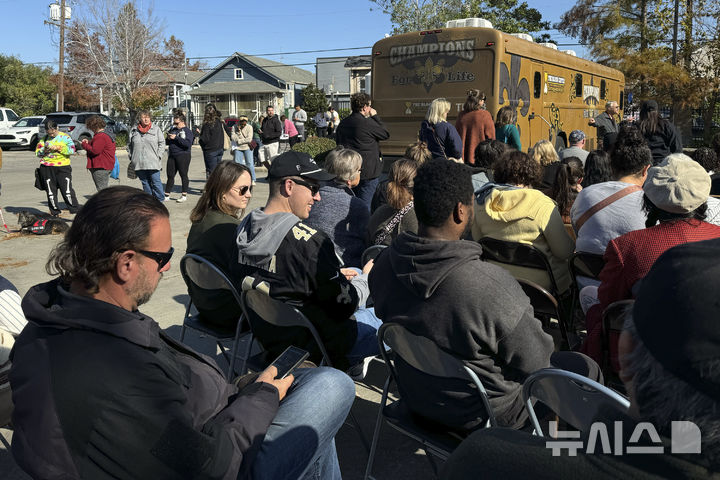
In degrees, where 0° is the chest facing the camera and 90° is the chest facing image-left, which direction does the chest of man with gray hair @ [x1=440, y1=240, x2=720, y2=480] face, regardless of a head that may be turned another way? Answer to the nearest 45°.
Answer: approximately 180°

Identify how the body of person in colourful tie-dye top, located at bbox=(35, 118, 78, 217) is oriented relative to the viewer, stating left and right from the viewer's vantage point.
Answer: facing the viewer

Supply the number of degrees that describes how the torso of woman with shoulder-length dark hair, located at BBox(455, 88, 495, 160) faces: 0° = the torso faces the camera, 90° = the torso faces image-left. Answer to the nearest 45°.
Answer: approximately 225°

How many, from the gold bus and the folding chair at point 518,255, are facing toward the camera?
0

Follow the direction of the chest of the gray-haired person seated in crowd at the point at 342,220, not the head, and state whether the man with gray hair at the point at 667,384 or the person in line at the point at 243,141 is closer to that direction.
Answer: the person in line

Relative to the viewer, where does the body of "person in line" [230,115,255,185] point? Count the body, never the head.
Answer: toward the camera

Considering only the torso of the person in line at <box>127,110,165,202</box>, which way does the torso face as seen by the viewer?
toward the camera

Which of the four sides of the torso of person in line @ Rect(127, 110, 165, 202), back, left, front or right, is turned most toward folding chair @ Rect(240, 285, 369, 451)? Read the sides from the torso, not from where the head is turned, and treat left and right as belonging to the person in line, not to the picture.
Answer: front

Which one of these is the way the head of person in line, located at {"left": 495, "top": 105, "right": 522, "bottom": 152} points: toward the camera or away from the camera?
away from the camera

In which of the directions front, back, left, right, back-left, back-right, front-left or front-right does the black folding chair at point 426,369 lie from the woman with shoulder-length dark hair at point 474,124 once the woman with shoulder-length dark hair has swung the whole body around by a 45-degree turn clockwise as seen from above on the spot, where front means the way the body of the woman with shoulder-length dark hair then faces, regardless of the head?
right

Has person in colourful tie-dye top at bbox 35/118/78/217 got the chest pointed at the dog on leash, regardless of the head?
yes

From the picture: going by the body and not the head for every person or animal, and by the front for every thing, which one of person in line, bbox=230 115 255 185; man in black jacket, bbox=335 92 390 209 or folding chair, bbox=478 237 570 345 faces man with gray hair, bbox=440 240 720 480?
the person in line

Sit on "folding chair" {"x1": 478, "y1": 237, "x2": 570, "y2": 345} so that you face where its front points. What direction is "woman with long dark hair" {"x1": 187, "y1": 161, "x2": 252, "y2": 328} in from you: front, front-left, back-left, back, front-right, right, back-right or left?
back-left

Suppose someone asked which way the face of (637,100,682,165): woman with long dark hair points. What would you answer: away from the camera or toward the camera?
away from the camera

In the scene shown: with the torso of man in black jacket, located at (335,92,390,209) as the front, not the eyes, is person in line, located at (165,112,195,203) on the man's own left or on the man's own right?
on the man's own left
